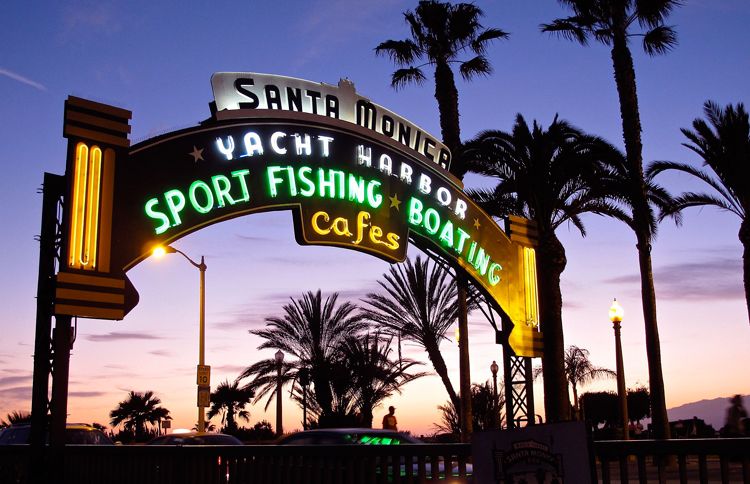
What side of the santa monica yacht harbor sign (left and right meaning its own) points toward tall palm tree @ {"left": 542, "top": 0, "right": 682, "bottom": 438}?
left

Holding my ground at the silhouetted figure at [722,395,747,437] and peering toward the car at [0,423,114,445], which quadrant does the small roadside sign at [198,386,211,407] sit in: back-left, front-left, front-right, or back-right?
front-right

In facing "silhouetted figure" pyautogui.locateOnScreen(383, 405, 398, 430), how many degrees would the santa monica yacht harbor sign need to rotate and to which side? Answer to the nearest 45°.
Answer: approximately 135° to its left

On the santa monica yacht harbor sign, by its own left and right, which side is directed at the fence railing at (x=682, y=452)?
front

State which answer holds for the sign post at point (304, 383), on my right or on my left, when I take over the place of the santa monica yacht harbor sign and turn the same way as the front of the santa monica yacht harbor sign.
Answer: on my left

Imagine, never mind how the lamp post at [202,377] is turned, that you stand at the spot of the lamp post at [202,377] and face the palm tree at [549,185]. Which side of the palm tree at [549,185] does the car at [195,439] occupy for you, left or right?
right

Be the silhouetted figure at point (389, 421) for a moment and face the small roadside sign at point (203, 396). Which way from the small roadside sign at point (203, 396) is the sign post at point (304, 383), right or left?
right

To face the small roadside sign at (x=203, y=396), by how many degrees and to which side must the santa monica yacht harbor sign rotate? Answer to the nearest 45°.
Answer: approximately 135° to its left

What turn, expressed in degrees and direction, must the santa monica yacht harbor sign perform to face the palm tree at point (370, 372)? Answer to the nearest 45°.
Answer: approximately 135° to its left

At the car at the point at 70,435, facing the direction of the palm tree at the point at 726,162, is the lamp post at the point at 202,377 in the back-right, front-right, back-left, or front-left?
front-left

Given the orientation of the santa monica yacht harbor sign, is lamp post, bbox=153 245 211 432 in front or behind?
behind

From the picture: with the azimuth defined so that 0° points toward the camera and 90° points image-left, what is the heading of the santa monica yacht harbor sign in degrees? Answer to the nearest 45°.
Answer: approximately 315°

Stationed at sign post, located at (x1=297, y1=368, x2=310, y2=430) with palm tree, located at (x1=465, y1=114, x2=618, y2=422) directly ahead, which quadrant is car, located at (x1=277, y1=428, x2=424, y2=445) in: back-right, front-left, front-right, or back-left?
front-right

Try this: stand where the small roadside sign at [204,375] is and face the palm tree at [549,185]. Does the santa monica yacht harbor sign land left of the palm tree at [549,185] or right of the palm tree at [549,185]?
right

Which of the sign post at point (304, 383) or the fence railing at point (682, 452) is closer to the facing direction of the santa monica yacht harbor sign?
the fence railing

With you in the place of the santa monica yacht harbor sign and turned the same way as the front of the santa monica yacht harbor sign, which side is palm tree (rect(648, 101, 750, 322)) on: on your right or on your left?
on your left

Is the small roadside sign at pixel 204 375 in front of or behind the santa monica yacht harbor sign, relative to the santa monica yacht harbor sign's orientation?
behind
